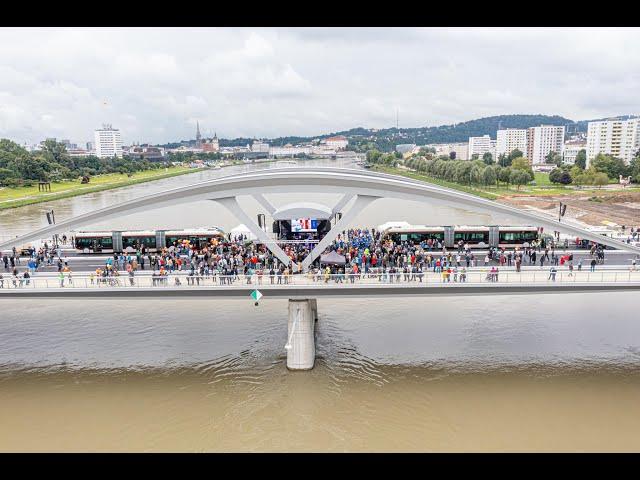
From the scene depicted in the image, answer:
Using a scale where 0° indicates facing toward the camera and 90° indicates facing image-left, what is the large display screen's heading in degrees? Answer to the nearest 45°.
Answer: approximately 0°
